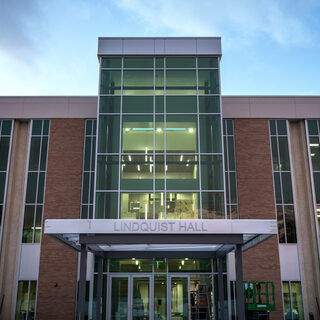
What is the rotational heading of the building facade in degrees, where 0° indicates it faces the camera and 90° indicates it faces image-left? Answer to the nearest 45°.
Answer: approximately 0°
